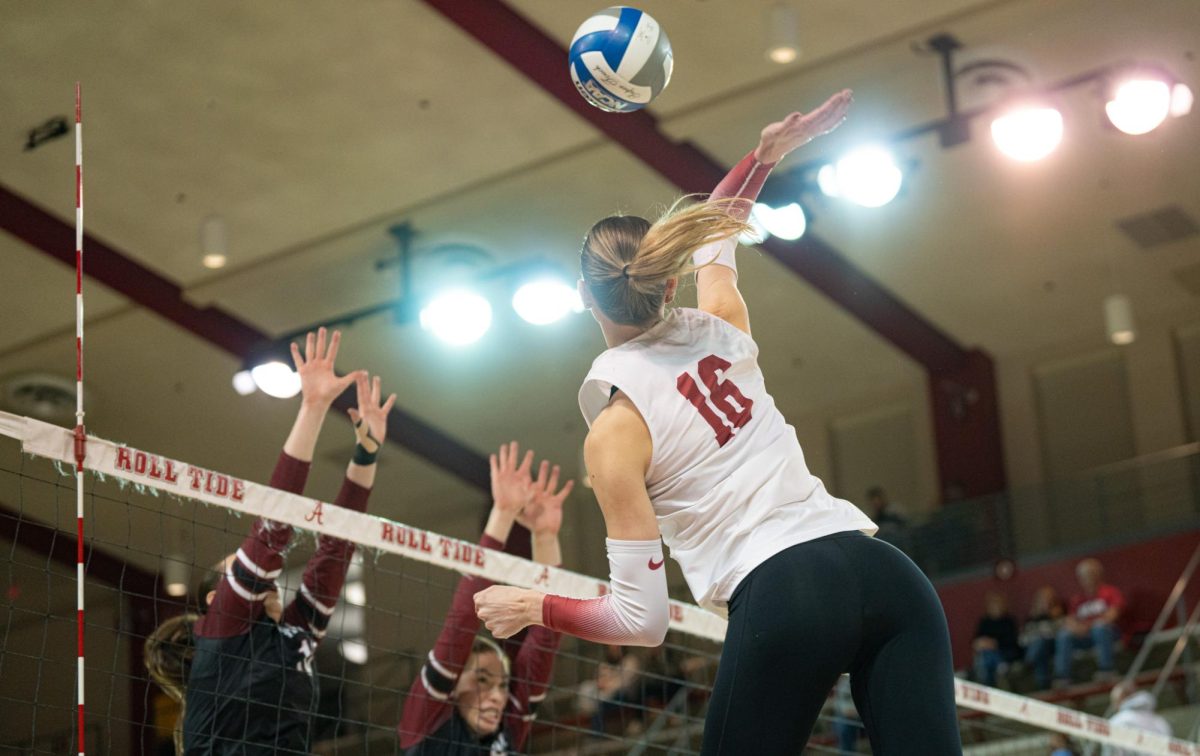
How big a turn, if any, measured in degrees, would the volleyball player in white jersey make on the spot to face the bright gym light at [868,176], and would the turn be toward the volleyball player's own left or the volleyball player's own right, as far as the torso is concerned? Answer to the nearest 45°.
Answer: approximately 45° to the volleyball player's own right

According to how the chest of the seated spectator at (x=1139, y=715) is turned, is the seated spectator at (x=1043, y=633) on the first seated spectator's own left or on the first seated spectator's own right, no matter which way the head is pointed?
on the first seated spectator's own right

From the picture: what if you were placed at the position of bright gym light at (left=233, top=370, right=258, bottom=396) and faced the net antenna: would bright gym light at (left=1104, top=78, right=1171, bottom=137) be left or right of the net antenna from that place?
left

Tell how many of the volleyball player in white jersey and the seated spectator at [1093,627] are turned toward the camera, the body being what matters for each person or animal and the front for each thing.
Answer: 1

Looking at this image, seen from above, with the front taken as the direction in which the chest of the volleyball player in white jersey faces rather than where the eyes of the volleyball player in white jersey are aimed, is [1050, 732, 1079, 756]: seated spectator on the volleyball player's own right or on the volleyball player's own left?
on the volleyball player's own right
